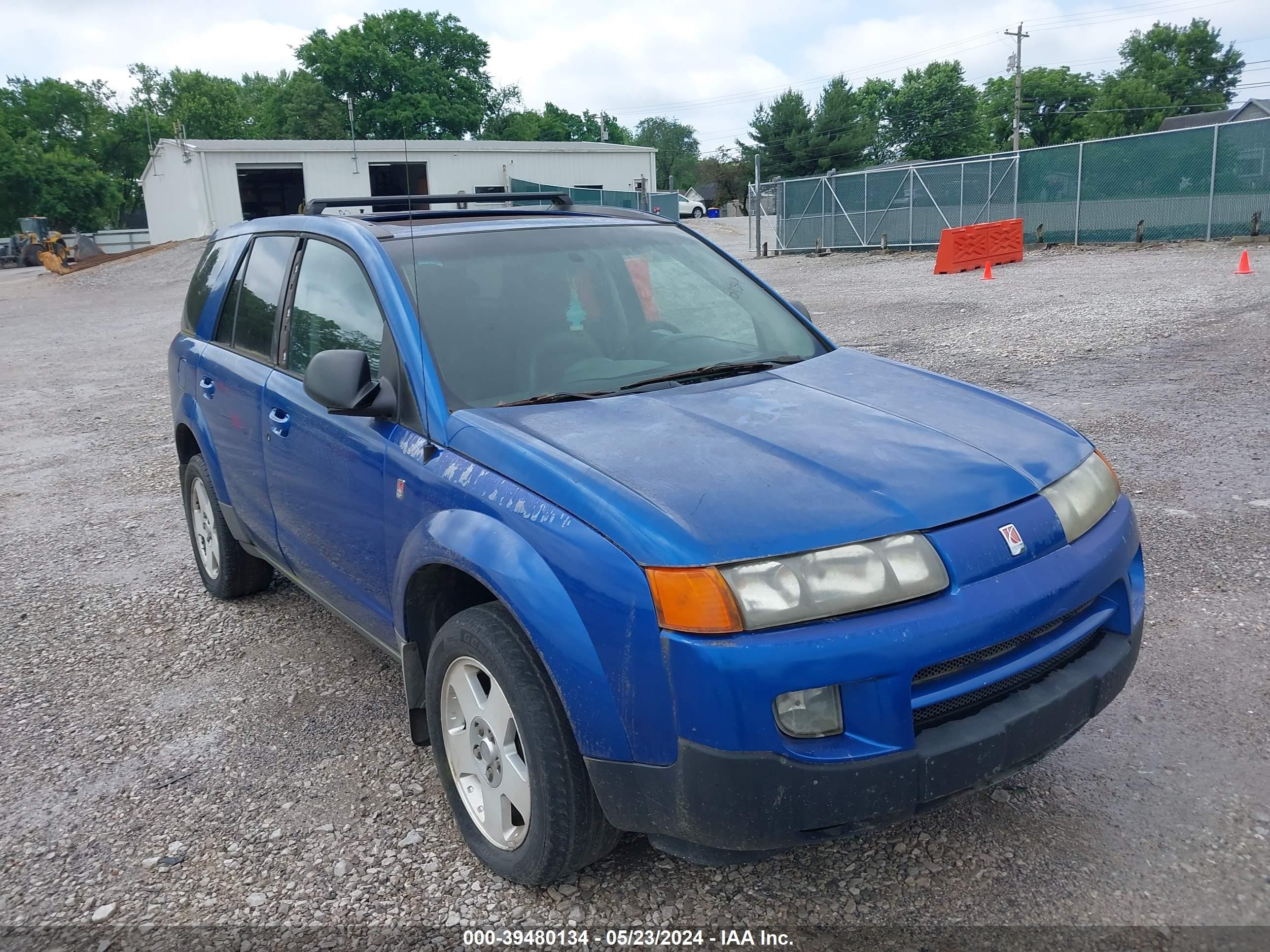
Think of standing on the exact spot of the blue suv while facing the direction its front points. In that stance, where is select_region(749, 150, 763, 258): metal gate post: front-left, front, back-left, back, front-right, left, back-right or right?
back-left

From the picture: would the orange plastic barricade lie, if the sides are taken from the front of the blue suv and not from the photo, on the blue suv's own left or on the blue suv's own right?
on the blue suv's own left

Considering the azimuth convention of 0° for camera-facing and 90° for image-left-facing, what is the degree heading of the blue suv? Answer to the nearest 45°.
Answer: approximately 315°

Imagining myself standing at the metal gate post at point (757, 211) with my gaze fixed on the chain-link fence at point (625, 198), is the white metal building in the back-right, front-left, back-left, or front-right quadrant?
front-left

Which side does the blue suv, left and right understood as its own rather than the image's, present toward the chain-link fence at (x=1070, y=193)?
left

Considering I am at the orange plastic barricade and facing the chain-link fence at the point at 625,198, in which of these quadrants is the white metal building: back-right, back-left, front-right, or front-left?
front-left

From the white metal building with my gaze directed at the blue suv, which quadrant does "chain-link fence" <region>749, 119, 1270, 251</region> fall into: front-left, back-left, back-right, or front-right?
front-left

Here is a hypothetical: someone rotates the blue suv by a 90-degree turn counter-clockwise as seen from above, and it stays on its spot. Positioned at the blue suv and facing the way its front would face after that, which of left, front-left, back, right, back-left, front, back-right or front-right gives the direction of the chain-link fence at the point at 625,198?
front-left

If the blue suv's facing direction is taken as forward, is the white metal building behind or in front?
behind

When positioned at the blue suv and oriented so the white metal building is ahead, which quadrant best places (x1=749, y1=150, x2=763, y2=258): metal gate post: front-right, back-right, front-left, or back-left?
front-right
